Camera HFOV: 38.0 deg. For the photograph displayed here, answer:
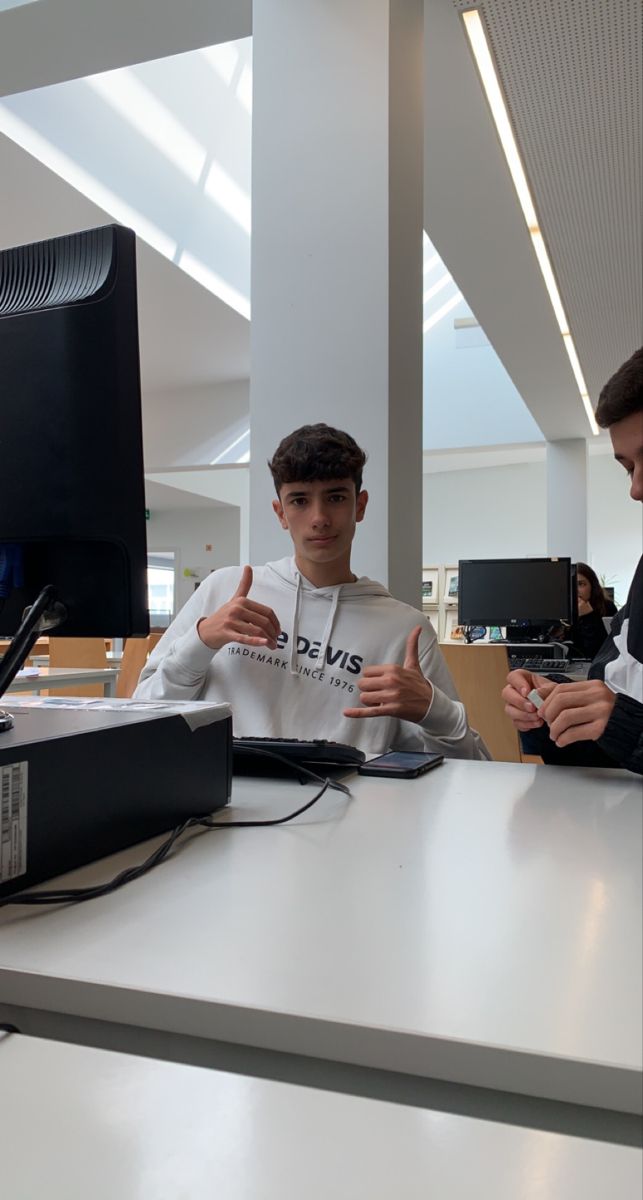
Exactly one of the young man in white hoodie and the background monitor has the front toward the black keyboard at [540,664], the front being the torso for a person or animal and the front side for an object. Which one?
the background monitor

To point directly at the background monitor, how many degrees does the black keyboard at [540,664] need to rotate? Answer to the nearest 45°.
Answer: approximately 180°

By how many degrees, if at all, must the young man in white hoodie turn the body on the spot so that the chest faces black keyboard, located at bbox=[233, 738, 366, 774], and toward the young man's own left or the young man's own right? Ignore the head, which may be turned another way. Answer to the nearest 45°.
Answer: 0° — they already face it

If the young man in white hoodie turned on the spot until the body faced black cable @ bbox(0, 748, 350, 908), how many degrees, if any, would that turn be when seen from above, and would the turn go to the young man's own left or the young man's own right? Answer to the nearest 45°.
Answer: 0° — they already face it

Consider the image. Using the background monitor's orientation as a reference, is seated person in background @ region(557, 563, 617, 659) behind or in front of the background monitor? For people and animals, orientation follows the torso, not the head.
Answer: behind

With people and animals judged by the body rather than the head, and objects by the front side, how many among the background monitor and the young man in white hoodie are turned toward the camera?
2

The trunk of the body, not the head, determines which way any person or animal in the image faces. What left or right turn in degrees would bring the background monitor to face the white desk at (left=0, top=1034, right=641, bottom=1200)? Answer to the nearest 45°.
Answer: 0° — it already faces it

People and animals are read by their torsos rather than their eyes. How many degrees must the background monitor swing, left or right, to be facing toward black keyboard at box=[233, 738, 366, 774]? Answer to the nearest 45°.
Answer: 0° — it already faces it
